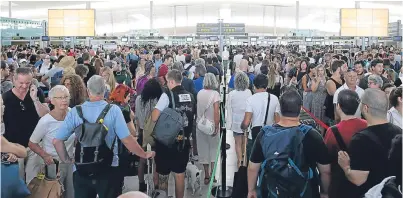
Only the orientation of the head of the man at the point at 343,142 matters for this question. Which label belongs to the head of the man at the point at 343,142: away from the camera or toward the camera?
away from the camera

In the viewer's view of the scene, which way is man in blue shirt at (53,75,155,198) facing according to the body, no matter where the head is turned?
away from the camera

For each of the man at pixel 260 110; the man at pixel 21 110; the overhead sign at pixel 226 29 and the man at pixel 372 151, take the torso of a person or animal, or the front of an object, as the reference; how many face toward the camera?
2

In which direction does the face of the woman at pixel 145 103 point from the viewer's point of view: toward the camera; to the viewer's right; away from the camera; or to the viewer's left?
away from the camera

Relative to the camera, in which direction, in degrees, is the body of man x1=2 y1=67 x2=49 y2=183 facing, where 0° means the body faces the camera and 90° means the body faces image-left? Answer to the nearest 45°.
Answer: approximately 0°

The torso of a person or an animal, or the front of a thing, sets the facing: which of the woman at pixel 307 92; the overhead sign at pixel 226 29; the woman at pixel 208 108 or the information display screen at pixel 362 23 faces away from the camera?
the woman at pixel 208 108

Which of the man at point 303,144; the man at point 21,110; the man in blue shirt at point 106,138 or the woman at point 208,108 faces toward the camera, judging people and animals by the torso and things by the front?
the man at point 21,110

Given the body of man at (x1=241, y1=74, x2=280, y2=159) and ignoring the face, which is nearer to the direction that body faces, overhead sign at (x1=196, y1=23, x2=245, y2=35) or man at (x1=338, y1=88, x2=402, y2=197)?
the overhead sign

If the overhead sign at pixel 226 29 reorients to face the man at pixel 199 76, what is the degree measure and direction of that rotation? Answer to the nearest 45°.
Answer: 0° — it already faces them

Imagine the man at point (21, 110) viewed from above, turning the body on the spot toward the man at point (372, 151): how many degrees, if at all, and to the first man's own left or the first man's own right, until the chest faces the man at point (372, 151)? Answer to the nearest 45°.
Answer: approximately 45° to the first man's own left

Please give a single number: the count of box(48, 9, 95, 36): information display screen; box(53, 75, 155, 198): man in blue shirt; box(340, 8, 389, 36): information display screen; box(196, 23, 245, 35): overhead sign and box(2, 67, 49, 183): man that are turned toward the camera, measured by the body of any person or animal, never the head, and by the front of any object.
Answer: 4

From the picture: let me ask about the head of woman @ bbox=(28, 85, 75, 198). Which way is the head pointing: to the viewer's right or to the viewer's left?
to the viewer's right
